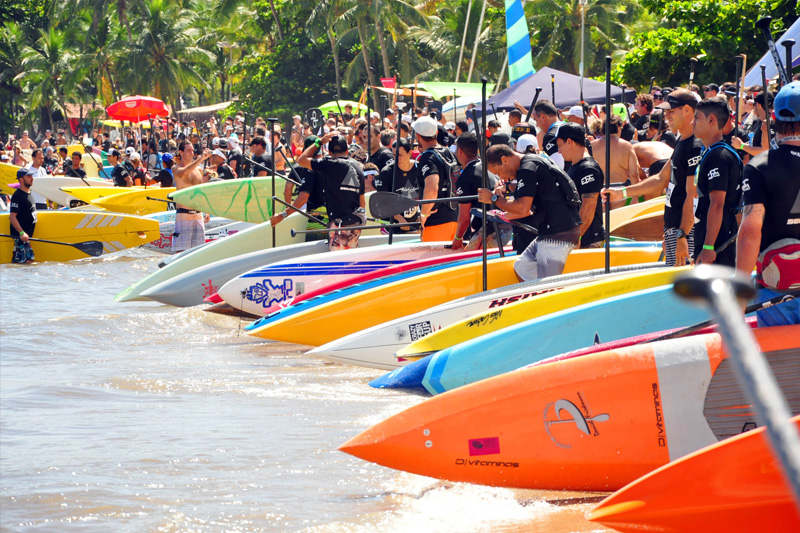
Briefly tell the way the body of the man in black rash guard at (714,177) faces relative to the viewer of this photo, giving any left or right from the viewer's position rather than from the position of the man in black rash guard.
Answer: facing to the left of the viewer

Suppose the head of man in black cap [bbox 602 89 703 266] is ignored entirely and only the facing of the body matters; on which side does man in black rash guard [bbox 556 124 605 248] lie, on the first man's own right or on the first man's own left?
on the first man's own right

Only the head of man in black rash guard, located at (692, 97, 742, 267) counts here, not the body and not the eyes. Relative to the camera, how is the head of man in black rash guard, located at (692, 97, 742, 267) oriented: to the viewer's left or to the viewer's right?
to the viewer's left

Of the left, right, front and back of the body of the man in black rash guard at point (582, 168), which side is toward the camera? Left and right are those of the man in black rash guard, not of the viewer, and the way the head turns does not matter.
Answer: left

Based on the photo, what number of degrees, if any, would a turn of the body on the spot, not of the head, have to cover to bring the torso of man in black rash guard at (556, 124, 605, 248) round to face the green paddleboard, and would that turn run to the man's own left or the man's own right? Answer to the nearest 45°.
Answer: approximately 45° to the man's own right

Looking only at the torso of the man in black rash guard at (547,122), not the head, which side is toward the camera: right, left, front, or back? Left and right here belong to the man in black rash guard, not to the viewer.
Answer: left

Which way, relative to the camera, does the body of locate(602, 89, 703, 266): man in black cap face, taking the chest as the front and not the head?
to the viewer's left

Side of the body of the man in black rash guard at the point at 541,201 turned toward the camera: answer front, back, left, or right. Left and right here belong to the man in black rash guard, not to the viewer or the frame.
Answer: left

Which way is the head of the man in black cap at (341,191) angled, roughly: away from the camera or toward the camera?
away from the camera

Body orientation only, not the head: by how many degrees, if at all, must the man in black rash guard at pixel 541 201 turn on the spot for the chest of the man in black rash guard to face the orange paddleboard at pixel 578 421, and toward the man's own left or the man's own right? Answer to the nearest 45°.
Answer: approximately 90° to the man's own left

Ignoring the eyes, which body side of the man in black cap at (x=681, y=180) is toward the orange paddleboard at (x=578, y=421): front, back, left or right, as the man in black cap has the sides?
left
